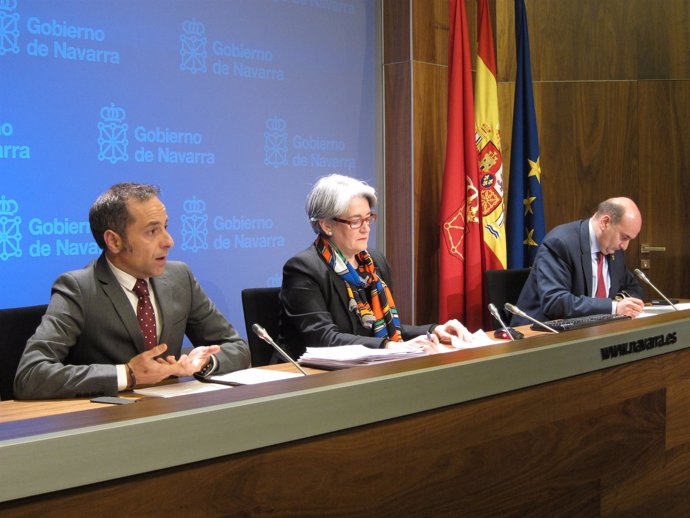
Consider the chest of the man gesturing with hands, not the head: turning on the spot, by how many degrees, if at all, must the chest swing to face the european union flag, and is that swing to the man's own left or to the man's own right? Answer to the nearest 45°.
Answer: approximately 90° to the man's own left

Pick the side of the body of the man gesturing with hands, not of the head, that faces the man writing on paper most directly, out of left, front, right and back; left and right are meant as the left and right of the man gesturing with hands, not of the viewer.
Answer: left

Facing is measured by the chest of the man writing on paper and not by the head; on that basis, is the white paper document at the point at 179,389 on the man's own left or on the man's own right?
on the man's own right

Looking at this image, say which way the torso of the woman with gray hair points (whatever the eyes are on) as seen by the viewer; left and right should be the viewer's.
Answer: facing the viewer and to the right of the viewer

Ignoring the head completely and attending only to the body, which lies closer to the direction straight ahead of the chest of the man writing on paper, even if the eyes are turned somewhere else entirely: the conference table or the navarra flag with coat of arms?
the conference table

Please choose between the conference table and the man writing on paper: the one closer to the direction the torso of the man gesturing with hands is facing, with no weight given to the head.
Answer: the conference table

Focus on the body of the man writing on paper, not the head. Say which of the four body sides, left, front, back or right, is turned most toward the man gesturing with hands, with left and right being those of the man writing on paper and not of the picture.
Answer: right

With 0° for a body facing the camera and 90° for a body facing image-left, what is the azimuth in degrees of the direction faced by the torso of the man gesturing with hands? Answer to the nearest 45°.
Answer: approximately 315°

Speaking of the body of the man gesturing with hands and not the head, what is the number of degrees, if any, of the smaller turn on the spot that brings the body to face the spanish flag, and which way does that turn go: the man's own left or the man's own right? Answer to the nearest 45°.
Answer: approximately 90° to the man's own left

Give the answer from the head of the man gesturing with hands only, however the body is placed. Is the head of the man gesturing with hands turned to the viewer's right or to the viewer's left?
to the viewer's right

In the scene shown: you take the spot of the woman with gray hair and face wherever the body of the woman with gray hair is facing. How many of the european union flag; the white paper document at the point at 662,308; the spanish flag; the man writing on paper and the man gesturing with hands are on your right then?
1
